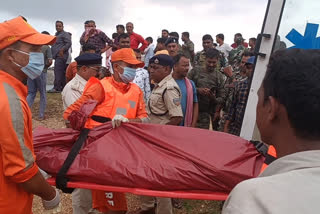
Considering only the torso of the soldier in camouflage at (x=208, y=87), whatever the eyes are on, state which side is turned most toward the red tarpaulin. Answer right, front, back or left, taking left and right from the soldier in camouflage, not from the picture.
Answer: front

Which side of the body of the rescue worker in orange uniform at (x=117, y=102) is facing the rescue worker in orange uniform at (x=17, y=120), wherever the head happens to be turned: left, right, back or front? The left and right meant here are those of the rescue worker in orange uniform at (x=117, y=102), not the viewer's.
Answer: right

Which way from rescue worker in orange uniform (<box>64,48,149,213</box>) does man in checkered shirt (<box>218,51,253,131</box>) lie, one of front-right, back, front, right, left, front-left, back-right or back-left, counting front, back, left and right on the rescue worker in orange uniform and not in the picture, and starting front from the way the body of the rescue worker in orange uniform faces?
left

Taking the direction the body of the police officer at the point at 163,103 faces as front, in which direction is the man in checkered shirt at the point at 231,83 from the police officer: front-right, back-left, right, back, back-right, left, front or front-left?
back

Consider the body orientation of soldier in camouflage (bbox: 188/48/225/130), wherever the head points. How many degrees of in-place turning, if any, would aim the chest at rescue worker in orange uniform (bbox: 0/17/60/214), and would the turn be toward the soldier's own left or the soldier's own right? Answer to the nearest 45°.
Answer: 0° — they already face them

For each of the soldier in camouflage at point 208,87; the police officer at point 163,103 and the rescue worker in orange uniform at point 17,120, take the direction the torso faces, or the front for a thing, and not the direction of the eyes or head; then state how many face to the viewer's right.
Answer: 1

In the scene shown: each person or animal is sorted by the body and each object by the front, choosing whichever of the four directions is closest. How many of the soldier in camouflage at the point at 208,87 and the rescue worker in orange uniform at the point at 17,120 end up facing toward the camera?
1

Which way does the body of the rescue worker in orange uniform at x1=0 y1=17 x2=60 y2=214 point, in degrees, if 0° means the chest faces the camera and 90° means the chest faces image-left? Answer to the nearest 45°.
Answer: approximately 270°

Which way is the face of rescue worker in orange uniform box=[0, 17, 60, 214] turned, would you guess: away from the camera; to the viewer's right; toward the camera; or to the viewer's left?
to the viewer's right

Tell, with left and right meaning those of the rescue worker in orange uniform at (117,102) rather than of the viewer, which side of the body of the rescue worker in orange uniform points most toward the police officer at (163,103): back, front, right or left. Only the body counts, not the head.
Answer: left
